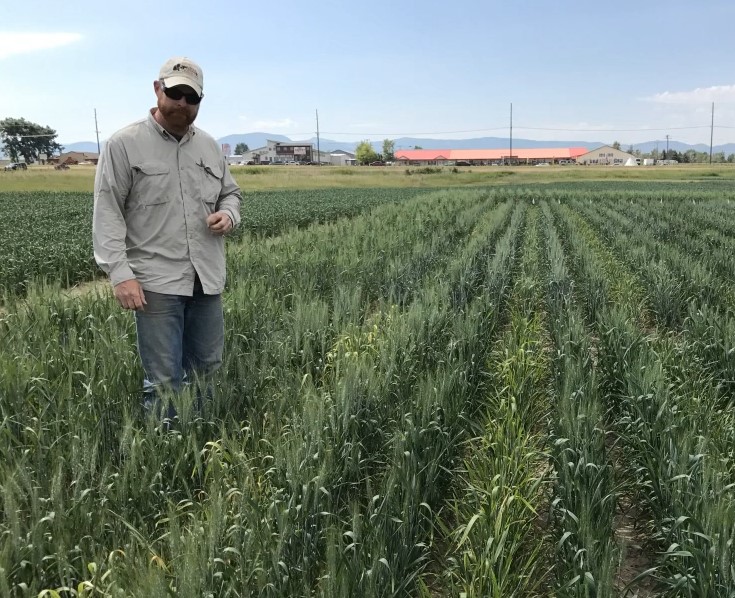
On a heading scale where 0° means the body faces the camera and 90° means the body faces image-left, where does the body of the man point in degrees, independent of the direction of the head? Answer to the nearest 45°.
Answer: approximately 315°
